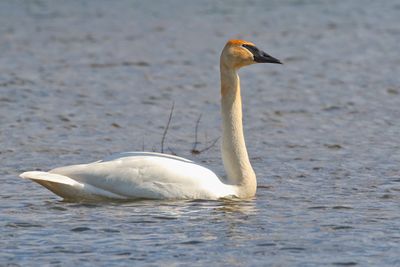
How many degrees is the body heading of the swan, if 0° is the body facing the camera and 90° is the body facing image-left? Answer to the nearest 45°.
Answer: approximately 270°
